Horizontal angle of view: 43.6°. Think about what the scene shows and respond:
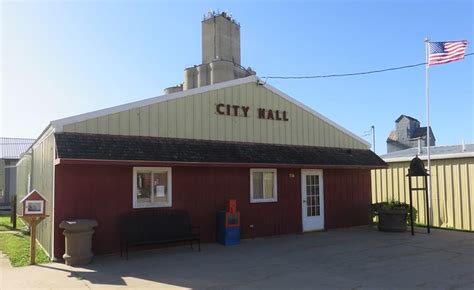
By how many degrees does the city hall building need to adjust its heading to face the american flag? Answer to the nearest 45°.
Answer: approximately 45° to its left

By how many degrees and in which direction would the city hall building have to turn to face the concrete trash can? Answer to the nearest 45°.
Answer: approximately 90° to its right

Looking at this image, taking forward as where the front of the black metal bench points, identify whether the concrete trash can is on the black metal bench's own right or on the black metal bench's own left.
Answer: on the black metal bench's own right

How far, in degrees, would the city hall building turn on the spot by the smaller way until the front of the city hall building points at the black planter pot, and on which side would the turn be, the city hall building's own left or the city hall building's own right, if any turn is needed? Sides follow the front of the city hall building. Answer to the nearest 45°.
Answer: approximately 45° to the city hall building's own left
